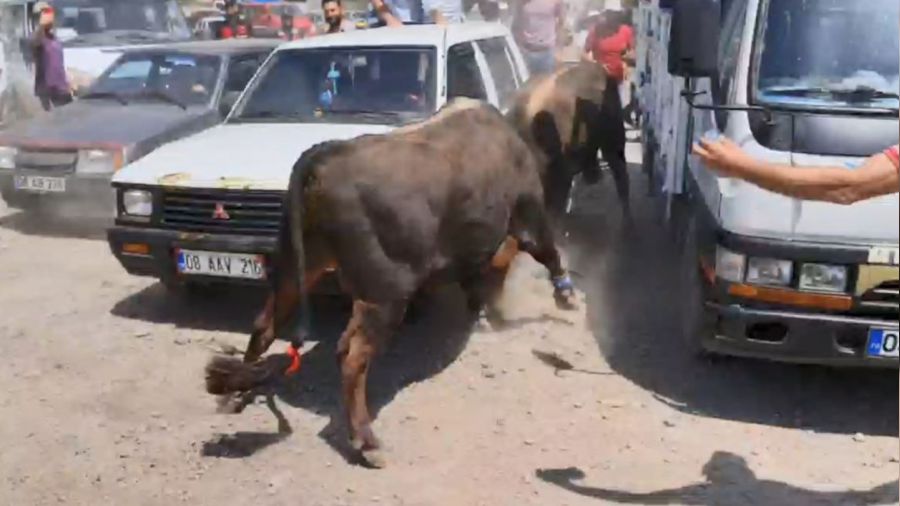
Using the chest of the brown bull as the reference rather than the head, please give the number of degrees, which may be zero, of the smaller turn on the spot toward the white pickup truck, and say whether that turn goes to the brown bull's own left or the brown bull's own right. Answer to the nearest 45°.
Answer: approximately 45° to the brown bull's own left

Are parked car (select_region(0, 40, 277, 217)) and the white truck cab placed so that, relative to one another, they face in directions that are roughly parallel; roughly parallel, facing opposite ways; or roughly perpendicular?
roughly parallel

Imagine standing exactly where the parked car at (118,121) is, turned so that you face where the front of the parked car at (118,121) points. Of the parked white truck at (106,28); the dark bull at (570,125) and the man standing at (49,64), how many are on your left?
1

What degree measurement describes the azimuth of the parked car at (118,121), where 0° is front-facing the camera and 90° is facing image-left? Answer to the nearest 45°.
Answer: approximately 45°

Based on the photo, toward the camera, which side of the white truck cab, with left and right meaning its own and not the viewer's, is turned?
front

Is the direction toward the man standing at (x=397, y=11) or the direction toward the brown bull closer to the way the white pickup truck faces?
the brown bull

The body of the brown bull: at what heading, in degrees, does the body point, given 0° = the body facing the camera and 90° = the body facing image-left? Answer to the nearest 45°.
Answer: approximately 225°
